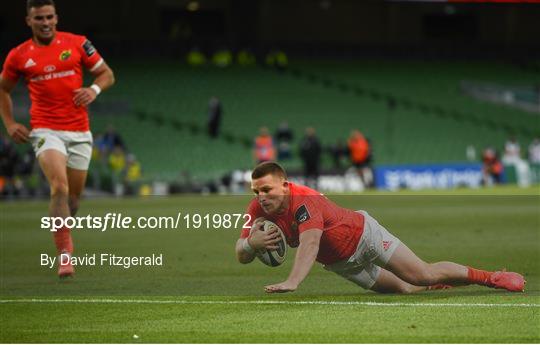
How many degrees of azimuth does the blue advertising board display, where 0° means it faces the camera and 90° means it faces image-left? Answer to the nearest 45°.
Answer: approximately 0°
